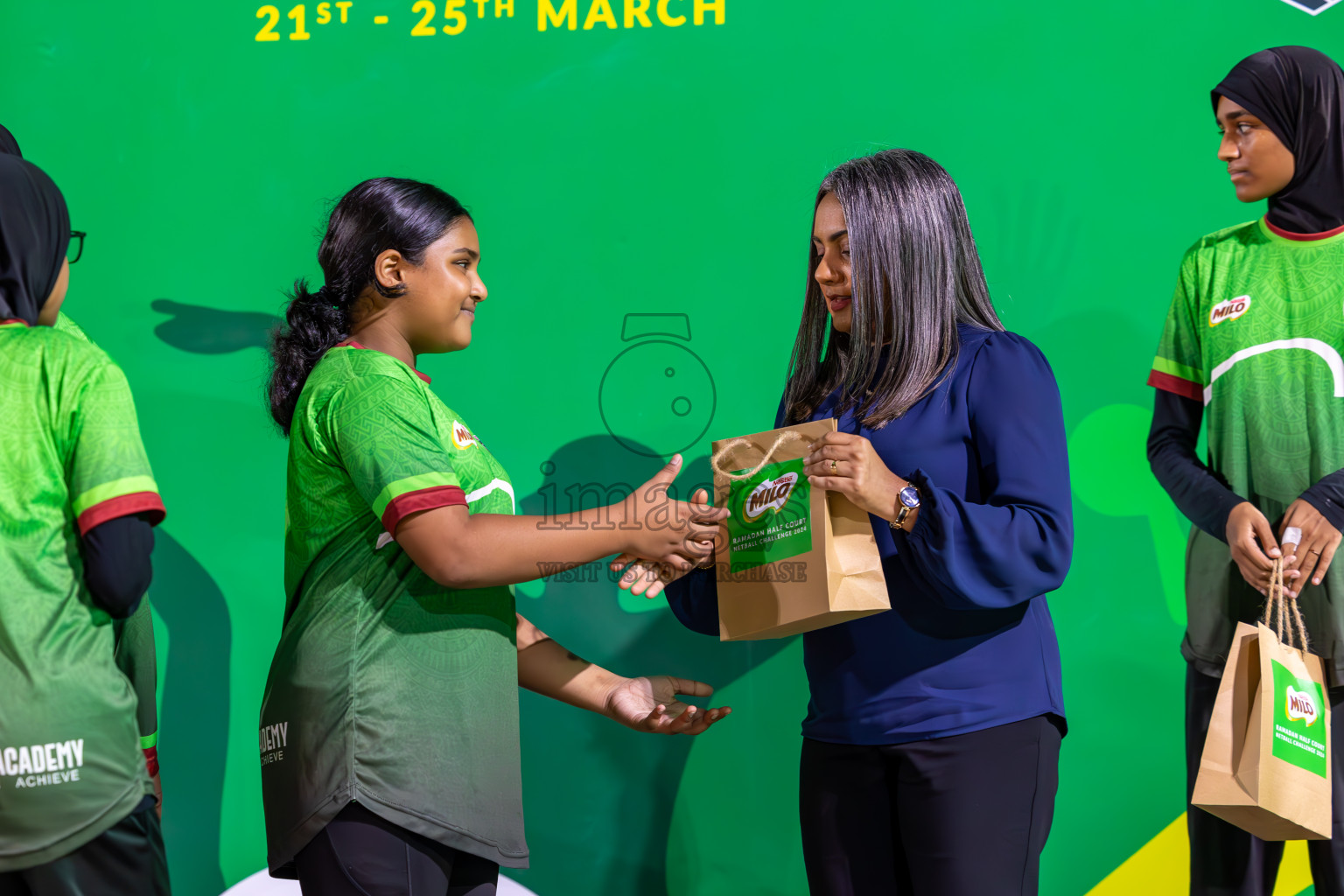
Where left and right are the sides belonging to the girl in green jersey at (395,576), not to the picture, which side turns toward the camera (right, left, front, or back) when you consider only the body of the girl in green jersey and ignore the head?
right

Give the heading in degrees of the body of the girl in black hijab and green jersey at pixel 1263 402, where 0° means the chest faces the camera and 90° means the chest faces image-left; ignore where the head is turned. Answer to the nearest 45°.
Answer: approximately 0°

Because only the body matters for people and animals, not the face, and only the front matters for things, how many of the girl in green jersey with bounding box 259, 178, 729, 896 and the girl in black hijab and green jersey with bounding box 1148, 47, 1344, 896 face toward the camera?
1

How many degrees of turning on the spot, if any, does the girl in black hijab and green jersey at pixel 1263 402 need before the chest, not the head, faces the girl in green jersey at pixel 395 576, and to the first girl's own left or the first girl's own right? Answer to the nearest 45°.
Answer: approximately 45° to the first girl's own right

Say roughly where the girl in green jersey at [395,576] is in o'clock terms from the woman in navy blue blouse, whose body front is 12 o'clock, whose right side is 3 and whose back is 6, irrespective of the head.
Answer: The girl in green jersey is roughly at 1 o'clock from the woman in navy blue blouse.

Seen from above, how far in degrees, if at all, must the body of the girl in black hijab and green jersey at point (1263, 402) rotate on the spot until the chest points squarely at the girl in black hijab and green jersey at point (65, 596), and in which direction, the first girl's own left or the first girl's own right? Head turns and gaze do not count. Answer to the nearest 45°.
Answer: approximately 45° to the first girl's own right

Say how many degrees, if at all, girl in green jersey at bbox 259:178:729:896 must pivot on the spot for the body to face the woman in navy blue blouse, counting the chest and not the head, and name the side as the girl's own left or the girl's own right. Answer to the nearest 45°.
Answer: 0° — they already face them

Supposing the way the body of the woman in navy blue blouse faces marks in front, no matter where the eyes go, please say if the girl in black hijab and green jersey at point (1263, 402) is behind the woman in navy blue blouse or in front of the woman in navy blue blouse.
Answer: behind

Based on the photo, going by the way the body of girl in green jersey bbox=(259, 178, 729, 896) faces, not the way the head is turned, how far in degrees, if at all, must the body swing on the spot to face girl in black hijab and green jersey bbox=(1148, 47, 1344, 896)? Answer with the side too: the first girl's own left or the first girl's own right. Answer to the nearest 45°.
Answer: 0° — they already face them

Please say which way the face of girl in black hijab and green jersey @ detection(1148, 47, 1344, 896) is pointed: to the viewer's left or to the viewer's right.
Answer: to the viewer's left

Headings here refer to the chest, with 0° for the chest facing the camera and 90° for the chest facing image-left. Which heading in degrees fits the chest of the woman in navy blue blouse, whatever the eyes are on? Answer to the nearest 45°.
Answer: approximately 45°
